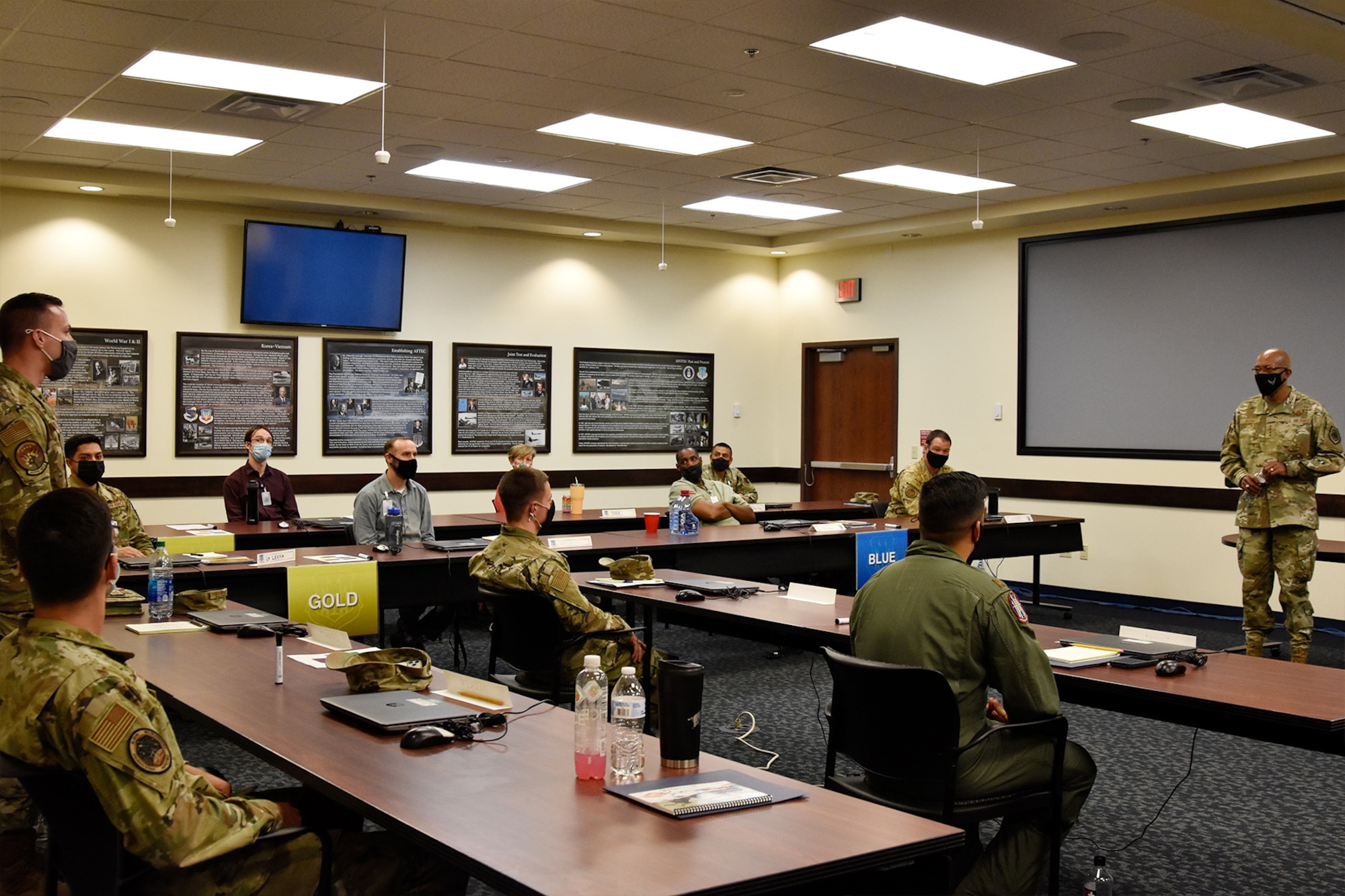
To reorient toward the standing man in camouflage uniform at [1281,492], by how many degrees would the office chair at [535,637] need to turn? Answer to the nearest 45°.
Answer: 0° — it already faces them

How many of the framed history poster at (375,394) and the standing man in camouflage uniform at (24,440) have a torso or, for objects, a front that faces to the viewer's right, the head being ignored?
1

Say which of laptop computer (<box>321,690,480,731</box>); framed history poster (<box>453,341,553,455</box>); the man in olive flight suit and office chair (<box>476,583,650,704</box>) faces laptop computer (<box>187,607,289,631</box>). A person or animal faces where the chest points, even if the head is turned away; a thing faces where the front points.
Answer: the framed history poster

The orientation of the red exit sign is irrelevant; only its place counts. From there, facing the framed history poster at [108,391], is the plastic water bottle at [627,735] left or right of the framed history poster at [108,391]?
left

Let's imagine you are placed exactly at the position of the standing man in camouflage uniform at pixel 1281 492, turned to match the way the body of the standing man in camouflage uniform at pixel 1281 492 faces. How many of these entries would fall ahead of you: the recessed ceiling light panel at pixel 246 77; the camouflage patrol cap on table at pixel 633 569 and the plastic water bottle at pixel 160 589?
3

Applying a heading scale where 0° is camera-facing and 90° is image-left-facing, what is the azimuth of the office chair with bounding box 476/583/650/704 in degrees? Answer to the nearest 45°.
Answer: approximately 225°

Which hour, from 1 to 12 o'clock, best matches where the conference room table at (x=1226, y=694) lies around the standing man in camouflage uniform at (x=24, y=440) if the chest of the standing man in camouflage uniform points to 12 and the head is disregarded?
The conference room table is roughly at 1 o'clock from the standing man in camouflage uniform.

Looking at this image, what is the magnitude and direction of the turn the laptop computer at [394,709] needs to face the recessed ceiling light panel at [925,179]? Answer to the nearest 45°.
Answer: approximately 180°

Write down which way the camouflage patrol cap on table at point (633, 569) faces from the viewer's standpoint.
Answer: facing to the left of the viewer

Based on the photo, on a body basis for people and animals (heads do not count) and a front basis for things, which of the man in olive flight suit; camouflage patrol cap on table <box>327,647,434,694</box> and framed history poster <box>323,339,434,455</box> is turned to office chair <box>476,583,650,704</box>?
the framed history poster

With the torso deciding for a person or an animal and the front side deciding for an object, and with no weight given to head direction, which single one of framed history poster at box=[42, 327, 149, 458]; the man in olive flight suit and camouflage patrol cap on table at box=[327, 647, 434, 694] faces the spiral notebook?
the framed history poster

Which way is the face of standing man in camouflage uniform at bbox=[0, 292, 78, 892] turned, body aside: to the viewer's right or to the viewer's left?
to the viewer's right

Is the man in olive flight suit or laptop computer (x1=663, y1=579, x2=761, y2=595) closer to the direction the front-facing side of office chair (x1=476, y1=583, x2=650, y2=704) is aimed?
the laptop computer
